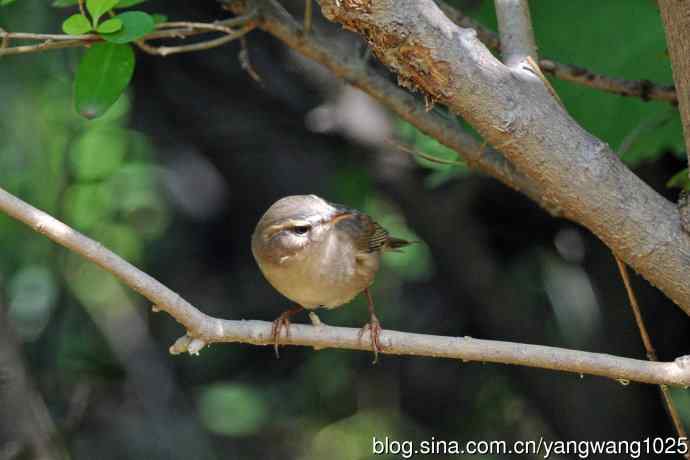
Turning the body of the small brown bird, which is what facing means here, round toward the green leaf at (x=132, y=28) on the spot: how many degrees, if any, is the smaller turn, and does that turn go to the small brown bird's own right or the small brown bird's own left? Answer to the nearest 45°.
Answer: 0° — it already faces it

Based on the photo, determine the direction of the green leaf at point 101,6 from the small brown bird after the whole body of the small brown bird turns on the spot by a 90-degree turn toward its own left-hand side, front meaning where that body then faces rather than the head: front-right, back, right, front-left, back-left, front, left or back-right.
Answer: right

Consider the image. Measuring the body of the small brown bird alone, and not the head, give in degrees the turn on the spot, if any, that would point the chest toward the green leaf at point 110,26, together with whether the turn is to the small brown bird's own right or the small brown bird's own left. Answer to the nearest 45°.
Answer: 0° — it already faces it

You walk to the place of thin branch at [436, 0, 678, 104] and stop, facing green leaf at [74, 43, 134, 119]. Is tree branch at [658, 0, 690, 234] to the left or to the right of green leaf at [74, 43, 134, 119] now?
left

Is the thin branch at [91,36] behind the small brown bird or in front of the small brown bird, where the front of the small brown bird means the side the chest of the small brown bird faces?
in front

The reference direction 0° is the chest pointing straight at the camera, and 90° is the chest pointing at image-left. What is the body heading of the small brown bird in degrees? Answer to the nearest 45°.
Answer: approximately 45°
